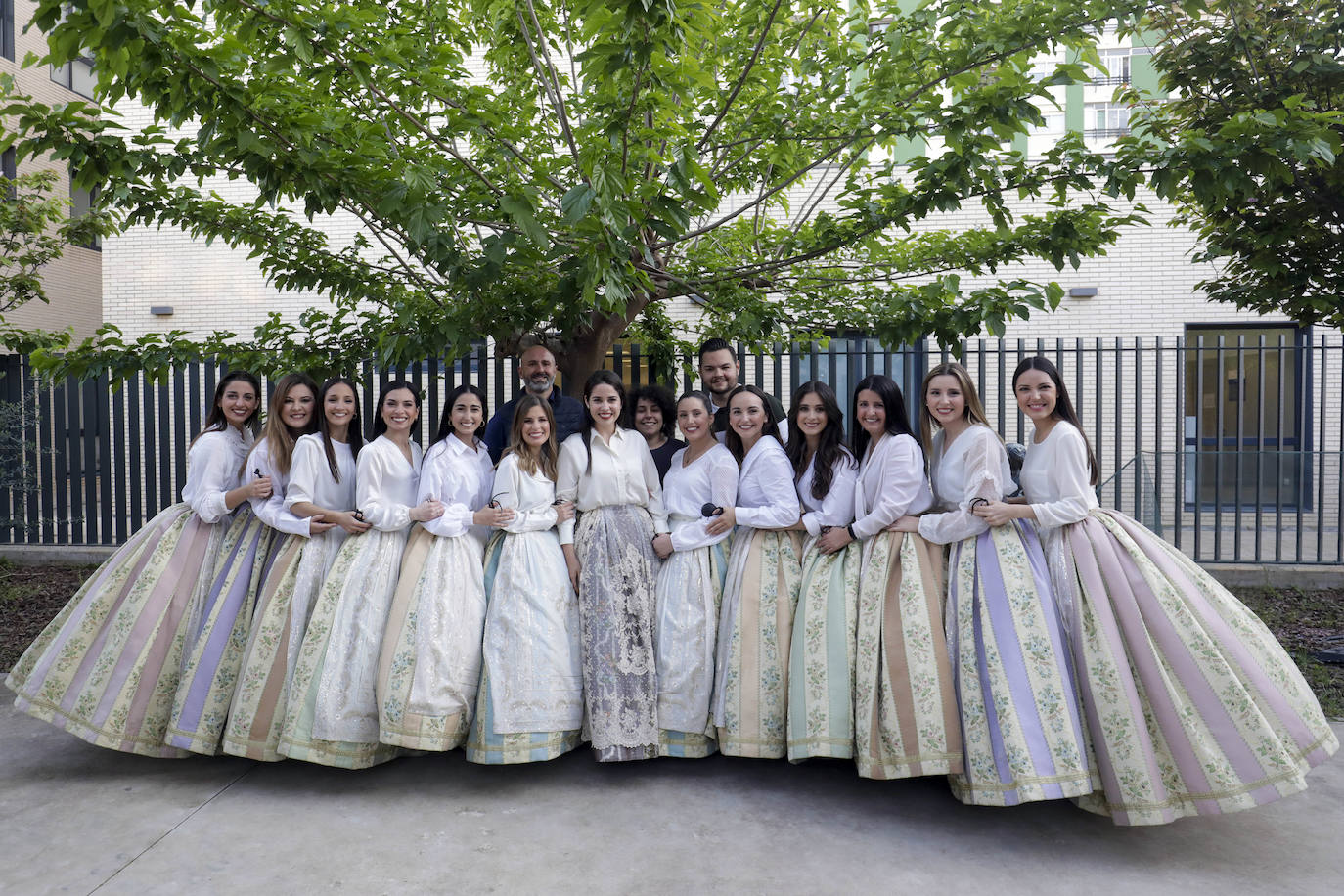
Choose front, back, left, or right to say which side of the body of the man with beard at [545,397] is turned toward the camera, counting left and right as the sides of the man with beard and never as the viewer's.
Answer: front

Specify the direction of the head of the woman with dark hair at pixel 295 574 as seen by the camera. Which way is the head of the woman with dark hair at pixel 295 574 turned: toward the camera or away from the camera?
toward the camera

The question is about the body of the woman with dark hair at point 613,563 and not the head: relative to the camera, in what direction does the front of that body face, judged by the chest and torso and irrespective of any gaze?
toward the camera

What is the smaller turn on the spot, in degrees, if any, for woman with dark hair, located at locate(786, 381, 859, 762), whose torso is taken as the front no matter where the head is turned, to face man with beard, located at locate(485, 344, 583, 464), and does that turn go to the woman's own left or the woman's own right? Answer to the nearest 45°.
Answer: approximately 90° to the woman's own right

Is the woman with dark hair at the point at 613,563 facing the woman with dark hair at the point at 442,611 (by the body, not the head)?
no

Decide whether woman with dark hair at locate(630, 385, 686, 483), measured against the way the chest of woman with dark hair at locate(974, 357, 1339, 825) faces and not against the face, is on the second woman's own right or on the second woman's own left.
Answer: on the second woman's own right

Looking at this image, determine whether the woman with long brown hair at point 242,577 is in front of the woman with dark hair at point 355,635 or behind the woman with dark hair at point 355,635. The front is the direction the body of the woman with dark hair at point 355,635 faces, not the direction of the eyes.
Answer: behind

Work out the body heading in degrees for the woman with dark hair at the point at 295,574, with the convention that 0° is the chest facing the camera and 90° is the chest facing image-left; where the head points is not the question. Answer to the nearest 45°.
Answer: approximately 315°

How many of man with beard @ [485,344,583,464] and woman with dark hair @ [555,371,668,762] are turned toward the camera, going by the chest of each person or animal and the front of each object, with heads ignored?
2

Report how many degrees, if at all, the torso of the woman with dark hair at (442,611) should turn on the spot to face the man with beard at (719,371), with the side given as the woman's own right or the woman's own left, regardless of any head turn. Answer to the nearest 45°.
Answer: approximately 90° to the woman's own left

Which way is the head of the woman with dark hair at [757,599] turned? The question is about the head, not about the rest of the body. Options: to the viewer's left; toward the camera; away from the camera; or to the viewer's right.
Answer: toward the camera

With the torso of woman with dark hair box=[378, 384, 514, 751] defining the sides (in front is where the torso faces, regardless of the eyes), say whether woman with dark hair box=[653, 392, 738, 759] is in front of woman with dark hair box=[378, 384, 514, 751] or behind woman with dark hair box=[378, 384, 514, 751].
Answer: in front

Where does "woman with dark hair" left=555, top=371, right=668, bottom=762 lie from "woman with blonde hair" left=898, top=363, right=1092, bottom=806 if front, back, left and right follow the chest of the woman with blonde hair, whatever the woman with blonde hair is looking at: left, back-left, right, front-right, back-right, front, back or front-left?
front-right

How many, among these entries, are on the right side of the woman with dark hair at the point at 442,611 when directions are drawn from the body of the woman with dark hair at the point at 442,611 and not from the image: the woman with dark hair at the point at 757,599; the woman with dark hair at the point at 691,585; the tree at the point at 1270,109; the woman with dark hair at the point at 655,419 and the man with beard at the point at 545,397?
0

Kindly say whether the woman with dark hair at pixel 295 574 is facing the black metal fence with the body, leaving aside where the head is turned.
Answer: no
